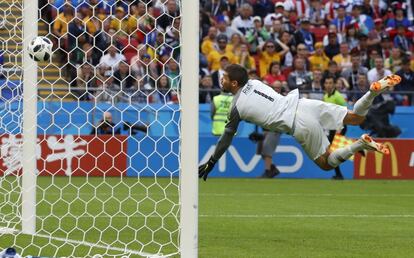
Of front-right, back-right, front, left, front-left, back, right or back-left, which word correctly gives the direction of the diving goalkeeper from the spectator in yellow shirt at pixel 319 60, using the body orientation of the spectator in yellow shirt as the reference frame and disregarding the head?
front

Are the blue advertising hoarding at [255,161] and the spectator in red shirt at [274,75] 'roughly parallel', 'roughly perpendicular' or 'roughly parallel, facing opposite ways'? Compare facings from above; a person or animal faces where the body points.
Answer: roughly parallel

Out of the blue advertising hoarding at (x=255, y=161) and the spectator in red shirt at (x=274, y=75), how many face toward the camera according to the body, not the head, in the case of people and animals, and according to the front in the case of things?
2

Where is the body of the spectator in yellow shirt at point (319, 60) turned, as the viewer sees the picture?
toward the camera

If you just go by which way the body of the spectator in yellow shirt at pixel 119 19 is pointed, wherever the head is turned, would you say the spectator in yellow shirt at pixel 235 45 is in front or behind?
in front

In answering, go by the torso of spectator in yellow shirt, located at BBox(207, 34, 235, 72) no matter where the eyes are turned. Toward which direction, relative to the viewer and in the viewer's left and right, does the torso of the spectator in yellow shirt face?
facing the viewer

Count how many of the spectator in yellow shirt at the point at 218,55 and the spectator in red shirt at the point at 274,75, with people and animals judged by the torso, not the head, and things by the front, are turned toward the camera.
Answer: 2

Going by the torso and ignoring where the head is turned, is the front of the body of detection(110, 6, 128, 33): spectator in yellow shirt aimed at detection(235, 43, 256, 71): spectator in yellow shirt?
no

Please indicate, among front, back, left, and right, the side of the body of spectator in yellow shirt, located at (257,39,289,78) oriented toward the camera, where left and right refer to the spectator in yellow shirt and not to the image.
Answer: front

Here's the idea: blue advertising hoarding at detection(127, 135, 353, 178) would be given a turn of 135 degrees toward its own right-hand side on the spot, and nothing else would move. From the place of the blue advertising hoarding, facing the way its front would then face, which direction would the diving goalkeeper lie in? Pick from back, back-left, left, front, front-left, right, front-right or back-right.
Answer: back-left

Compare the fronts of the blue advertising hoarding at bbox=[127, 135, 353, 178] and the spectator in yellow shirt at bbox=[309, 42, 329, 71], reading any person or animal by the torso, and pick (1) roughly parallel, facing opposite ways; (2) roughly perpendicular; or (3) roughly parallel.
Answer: roughly parallel
